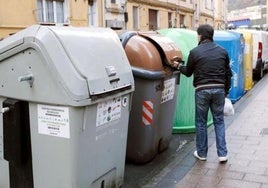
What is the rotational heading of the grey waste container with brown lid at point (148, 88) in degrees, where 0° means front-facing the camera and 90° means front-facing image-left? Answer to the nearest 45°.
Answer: approximately 315°

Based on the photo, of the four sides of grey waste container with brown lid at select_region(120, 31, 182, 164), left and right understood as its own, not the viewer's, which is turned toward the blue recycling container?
left

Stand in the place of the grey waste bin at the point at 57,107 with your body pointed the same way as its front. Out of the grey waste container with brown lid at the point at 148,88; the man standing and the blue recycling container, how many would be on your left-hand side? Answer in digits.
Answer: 3

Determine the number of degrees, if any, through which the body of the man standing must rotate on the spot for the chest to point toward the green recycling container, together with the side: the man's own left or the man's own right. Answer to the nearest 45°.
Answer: approximately 45° to the man's own right

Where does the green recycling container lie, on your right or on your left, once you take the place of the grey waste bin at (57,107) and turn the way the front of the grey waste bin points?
on your left

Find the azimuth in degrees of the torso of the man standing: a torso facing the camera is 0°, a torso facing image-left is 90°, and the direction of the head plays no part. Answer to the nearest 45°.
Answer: approximately 135°

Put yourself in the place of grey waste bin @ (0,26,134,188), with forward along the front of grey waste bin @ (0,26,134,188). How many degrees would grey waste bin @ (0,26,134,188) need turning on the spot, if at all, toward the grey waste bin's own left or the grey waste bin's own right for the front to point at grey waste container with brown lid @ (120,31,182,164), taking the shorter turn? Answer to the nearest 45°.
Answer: approximately 90° to the grey waste bin's own left

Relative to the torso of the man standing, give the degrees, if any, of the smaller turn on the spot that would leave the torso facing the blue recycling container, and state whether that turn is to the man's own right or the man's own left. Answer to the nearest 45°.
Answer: approximately 45° to the man's own right

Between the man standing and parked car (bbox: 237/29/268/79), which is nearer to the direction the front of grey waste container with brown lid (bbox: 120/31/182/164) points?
the man standing

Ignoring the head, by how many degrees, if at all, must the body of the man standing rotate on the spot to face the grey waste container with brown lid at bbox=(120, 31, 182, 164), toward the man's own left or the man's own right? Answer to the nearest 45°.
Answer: approximately 45° to the man's own left

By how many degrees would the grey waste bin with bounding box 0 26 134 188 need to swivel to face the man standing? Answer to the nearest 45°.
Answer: approximately 90° to its left
